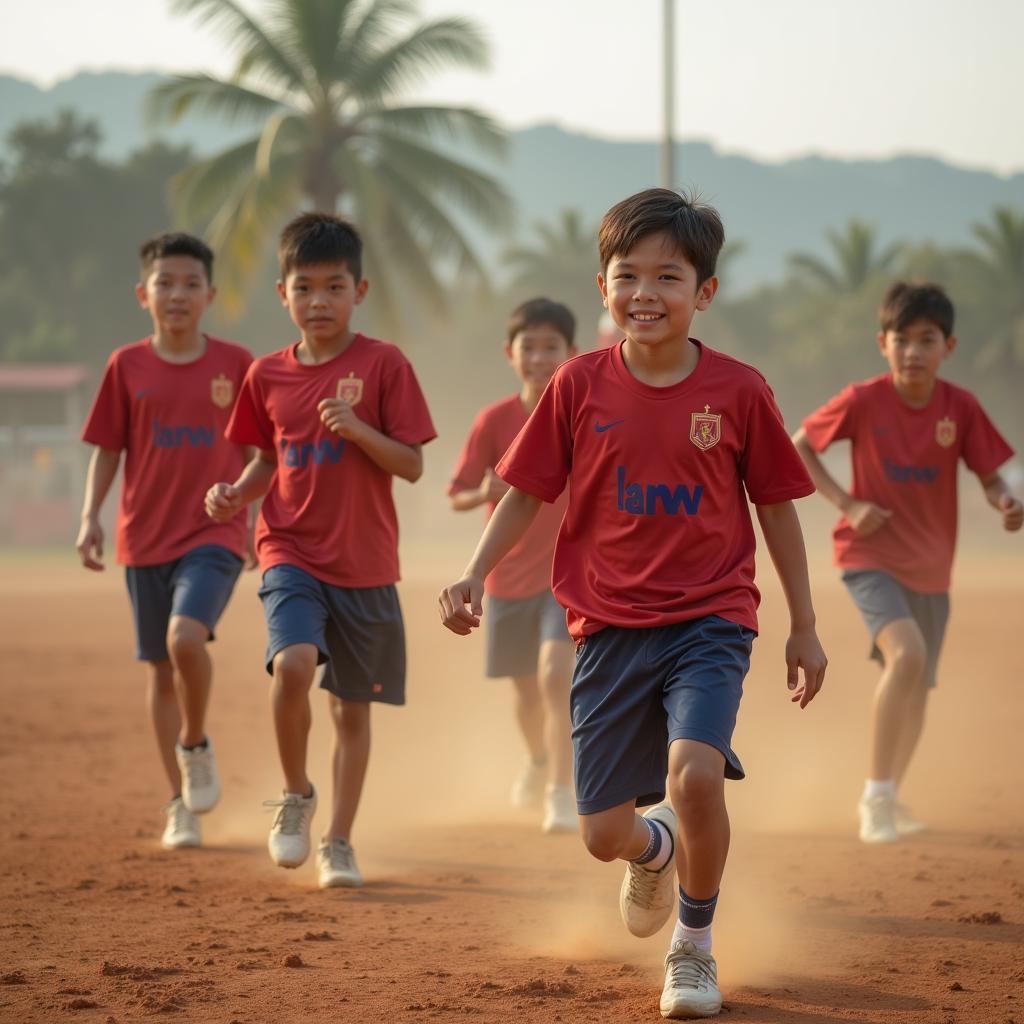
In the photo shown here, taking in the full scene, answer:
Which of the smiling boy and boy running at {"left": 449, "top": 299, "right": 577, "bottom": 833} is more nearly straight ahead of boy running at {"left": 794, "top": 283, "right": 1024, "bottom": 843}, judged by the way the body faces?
the smiling boy

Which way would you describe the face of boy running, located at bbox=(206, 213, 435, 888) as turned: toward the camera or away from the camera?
toward the camera

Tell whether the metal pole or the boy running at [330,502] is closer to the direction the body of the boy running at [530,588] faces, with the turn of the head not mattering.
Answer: the boy running

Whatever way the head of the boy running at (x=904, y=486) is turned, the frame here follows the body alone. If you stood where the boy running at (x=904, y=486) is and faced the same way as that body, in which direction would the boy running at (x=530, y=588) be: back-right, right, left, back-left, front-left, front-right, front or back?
right

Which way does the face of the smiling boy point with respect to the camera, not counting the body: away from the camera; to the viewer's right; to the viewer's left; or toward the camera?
toward the camera

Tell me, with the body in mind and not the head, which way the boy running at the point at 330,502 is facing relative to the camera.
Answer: toward the camera

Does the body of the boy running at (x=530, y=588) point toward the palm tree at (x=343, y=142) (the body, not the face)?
no

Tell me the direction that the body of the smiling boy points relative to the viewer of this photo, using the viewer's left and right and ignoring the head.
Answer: facing the viewer

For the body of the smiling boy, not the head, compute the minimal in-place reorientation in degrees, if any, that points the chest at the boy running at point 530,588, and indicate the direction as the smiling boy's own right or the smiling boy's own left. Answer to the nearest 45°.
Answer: approximately 180°

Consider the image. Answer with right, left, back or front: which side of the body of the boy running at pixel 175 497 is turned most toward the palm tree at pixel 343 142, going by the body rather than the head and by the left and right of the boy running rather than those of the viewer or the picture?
back

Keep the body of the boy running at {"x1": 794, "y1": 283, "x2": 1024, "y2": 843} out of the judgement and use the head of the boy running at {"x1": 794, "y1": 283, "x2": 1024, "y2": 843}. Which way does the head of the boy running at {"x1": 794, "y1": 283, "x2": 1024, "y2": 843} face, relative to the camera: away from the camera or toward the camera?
toward the camera

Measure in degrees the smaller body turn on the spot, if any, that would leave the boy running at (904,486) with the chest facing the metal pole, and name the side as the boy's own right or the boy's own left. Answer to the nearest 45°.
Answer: approximately 180°

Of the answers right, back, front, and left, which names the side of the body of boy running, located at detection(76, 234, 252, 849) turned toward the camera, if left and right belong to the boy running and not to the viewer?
front

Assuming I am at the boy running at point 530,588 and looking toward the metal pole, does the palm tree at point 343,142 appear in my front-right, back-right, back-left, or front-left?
front-left

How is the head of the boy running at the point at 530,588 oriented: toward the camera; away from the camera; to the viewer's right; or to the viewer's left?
toward the camera

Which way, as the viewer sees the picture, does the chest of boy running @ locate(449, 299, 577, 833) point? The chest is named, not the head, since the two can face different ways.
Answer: toward the camera

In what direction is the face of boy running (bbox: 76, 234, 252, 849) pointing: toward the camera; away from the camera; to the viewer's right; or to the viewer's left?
toward the camera

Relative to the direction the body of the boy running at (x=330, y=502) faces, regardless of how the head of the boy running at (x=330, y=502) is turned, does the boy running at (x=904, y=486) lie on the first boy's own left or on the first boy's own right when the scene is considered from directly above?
on the first boy's own left

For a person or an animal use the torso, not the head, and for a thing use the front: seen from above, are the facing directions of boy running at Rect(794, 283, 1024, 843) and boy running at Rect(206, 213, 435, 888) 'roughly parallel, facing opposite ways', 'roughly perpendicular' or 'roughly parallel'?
roughly parallel

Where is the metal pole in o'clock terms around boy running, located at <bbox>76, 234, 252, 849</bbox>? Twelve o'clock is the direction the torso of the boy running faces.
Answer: The metal pole is roughly at 7 o'clock from the boy running.

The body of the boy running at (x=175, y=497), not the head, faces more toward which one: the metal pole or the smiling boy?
the smiling boy
